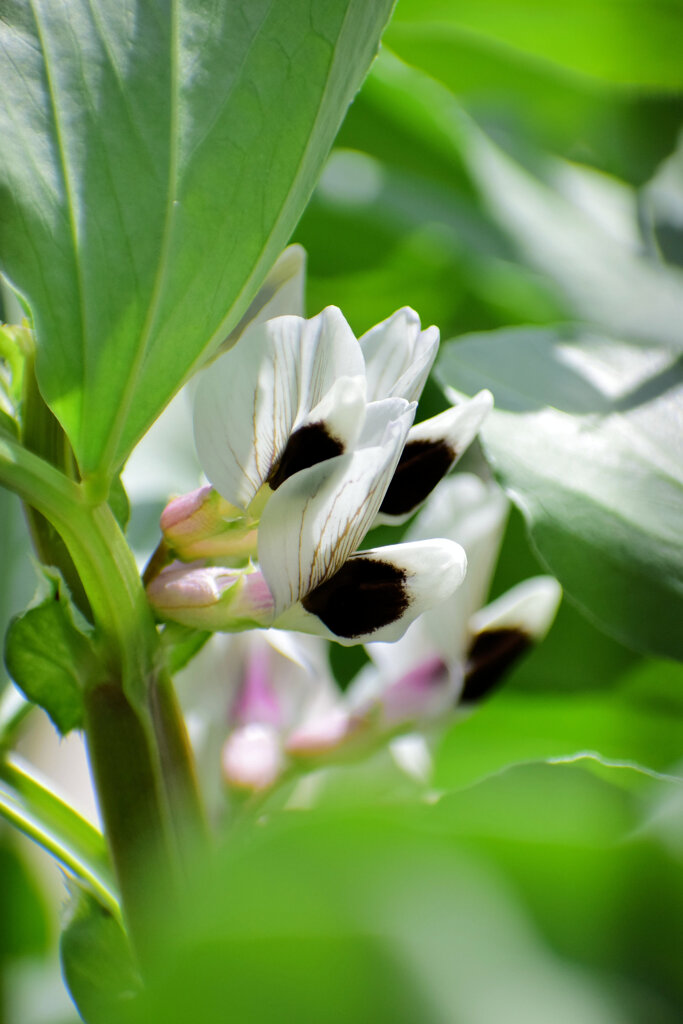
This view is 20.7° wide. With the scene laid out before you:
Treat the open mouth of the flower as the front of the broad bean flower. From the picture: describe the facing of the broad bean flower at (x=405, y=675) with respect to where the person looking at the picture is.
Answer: facing to the right of the viewer

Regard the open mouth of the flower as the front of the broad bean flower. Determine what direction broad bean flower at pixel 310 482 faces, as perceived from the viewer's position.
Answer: facing to the right of the viewer

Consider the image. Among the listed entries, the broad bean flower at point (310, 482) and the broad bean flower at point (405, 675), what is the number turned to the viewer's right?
2
